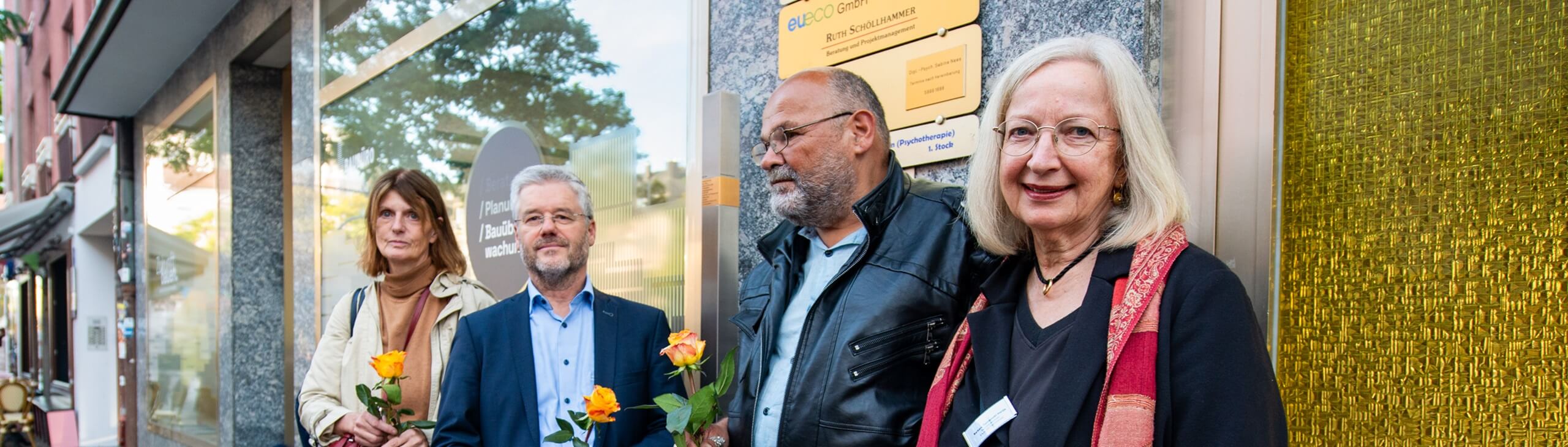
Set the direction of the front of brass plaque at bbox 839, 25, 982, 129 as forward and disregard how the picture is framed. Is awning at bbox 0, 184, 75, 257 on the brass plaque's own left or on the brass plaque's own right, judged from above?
on the brass plaque's own right

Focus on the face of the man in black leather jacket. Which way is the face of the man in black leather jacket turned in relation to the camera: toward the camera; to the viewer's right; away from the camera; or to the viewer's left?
to the viewer's left

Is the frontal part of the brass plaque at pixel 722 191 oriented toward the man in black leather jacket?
no

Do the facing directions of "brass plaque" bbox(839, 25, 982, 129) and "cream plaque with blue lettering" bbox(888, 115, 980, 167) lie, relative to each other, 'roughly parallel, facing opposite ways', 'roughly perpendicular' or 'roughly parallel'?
roughly parallel

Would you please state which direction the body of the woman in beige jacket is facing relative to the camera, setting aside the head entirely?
toward the camera

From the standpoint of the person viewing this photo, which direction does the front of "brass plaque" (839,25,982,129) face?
facing the viewer and to the left of the viewer

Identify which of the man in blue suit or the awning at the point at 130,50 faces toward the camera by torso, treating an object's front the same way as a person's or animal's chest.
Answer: the man in blue suit

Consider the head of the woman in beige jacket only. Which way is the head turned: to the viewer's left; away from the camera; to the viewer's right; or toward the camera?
toward the camera

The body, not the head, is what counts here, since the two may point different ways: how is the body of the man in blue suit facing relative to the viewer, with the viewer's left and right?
facing the viewer

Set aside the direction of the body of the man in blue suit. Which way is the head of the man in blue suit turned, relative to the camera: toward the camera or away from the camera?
toward the camera

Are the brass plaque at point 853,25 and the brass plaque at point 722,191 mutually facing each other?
no

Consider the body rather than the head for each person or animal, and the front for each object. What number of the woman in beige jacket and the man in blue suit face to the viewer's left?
0
